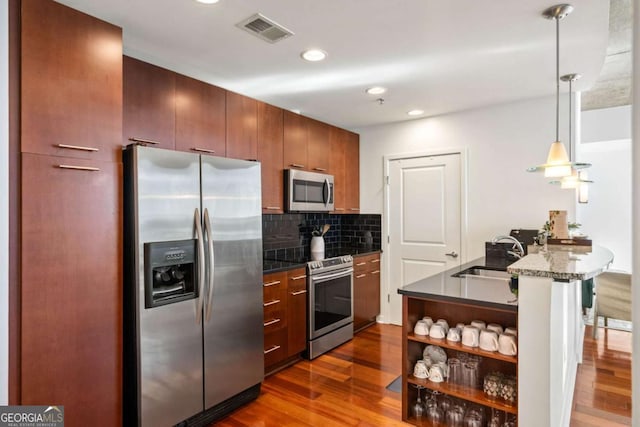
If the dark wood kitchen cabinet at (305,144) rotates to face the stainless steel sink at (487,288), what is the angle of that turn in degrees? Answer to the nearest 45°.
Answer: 0° — it already faces it

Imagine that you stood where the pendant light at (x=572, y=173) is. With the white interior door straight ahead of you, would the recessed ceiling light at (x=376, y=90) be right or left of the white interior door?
left

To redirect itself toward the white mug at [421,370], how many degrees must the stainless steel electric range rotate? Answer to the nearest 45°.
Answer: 0° — it already faces it

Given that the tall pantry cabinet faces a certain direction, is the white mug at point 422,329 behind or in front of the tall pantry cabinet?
in front

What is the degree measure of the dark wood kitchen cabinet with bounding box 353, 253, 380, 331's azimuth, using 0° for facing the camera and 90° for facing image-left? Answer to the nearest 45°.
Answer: approximately 315°

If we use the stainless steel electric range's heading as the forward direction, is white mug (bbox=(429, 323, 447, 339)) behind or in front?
in front

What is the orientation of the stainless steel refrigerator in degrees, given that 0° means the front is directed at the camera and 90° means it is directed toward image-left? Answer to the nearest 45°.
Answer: approximately 315°

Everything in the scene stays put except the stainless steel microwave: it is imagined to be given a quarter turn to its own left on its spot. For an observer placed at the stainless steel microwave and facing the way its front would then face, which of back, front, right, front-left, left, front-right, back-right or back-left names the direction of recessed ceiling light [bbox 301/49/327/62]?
back-right

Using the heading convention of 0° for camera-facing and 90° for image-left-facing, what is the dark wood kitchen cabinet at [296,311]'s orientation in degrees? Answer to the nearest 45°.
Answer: approximately 315°

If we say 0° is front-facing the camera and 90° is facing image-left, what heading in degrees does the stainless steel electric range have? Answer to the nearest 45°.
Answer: approximately 315°

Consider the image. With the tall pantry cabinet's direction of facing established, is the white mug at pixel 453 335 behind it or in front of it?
in front
